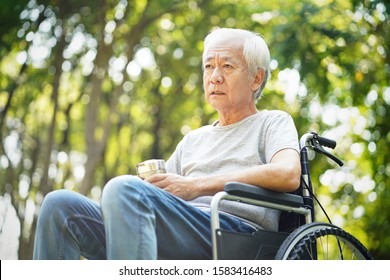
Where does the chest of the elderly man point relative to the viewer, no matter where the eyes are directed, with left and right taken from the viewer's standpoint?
facing the viewer and to the left of the viewer

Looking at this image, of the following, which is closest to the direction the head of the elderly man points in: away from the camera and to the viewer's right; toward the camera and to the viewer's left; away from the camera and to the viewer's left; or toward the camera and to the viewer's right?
toward the camera and to the viewer's left
